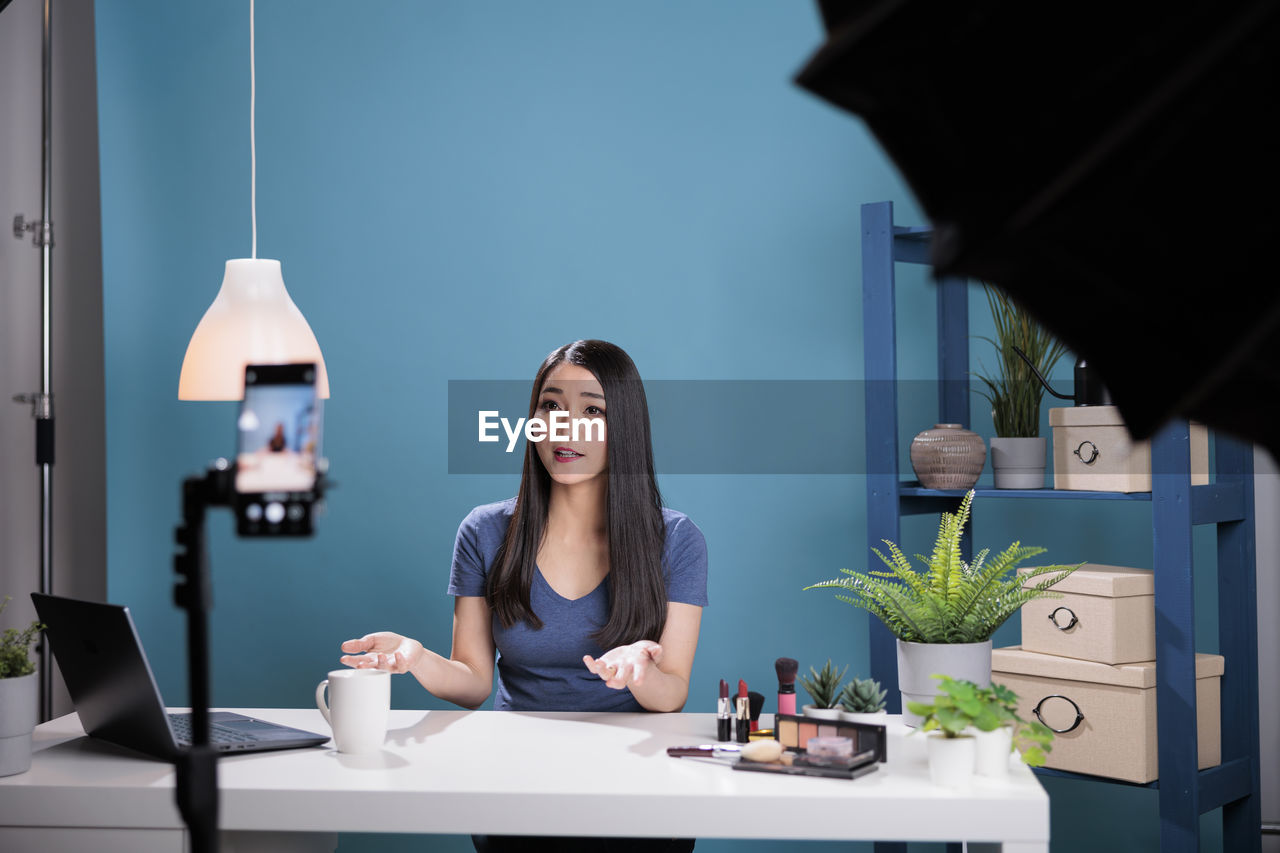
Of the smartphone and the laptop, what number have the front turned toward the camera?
1

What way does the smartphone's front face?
toward the camera

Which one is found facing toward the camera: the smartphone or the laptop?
the smartphone

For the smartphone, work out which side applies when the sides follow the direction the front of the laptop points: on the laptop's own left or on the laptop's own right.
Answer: on the laptop's own right

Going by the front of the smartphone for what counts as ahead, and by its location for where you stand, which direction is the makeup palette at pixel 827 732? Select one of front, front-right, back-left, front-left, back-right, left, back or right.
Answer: back-left

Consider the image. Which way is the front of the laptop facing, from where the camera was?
facing away from the viewer and to the right of the viewer

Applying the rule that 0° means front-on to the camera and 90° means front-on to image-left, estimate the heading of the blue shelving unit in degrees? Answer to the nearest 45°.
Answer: approximately 45°

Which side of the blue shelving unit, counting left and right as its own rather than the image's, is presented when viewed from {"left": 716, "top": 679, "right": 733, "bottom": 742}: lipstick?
front

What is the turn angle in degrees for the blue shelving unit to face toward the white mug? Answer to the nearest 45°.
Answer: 0° — it already faces it

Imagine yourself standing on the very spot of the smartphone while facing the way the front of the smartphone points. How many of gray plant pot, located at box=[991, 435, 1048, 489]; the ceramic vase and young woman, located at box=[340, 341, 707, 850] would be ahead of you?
0

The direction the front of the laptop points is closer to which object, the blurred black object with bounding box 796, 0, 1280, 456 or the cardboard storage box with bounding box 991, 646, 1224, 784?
the cardboard storage box

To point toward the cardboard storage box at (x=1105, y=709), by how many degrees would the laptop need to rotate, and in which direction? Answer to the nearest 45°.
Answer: approximately 45° to its right

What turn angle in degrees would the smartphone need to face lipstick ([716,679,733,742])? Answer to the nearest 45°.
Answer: approximately 135° to its left

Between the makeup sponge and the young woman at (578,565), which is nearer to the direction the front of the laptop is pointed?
the young woman

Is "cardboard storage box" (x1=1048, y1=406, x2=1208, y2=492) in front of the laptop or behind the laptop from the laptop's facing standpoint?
in front
